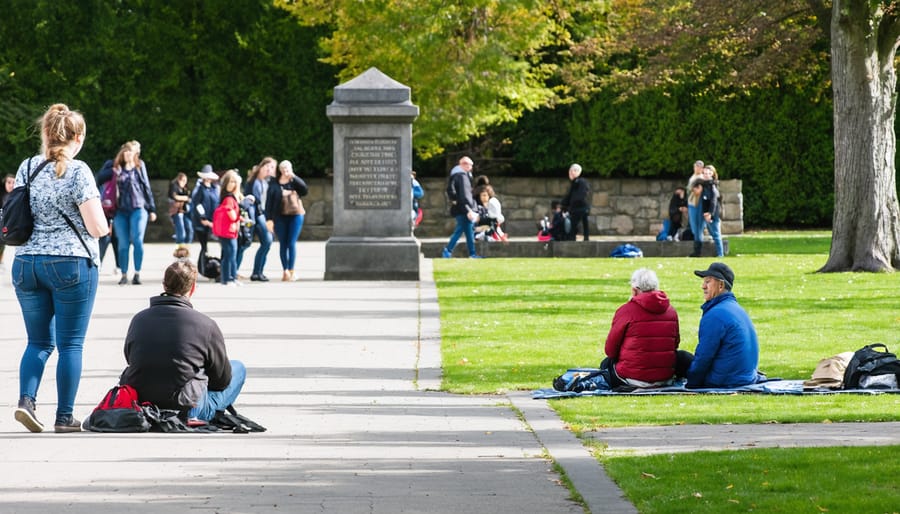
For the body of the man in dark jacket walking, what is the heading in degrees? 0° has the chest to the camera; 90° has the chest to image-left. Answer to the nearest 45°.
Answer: approximately 270°

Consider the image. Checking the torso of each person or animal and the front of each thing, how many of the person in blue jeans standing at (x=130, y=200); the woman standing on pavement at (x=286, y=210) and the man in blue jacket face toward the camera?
2

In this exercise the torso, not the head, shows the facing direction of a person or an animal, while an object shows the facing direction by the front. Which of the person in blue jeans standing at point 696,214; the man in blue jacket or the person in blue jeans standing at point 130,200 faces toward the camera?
the person in blue jeans standing at point 130,200

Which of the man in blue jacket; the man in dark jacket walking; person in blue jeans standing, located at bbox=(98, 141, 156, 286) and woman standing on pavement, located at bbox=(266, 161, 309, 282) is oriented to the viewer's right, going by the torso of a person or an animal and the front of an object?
the man in dark jacket walking

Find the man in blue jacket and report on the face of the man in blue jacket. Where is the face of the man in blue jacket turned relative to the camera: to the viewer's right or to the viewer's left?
to the viewer's left

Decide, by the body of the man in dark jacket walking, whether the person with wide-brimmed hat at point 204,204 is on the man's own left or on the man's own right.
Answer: on the man's own right
